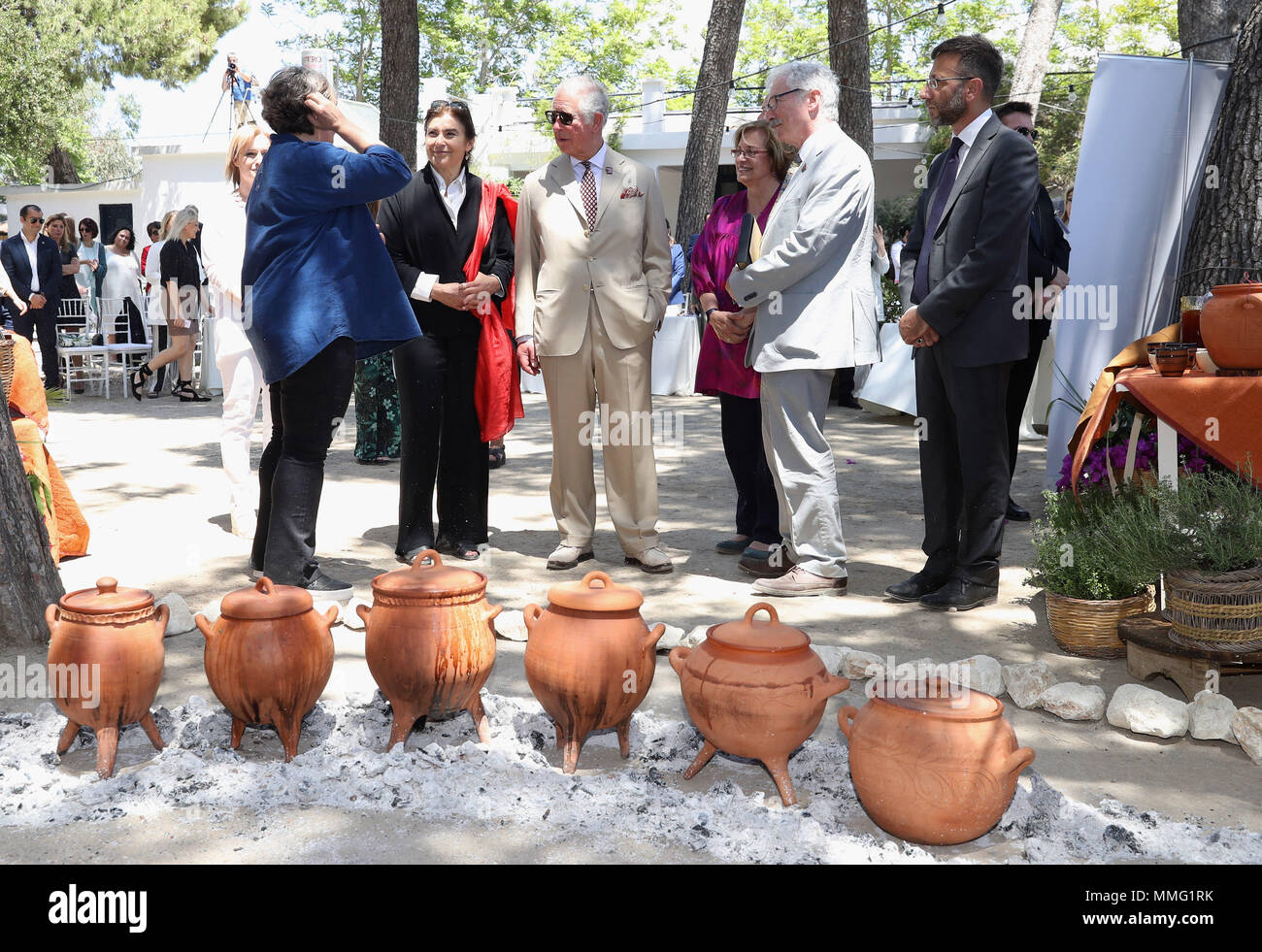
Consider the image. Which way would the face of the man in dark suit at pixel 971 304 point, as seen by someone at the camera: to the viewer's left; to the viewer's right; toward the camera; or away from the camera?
to the viewer's left

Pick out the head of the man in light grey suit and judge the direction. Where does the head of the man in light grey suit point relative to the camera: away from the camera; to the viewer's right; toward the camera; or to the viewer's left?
to the viewer's left

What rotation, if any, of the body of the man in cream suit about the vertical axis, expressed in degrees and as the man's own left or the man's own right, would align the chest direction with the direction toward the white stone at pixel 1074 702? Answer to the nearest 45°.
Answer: approximately 45° to the man's own left

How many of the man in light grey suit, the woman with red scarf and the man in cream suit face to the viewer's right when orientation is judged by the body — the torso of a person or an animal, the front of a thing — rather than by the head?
0

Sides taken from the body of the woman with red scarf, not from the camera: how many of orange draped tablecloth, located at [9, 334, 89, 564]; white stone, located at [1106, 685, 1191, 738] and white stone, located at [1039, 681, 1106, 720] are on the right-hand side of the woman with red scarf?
1

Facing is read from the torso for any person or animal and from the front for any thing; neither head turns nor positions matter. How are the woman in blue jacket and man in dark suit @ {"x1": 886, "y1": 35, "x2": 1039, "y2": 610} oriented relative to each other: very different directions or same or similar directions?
very different directions

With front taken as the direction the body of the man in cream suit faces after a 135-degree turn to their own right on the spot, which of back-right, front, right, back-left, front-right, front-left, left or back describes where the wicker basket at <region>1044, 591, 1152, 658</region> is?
back

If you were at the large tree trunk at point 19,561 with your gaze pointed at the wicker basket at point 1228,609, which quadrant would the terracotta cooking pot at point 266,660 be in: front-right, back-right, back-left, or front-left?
front-right

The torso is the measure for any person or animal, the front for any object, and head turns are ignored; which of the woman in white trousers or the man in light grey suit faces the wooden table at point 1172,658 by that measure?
the woman in white trousers

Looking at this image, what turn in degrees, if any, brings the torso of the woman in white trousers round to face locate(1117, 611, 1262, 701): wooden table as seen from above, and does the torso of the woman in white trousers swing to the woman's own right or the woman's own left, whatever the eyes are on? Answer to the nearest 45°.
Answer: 0° — they already face it

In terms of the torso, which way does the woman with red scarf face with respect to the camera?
toward the camera
